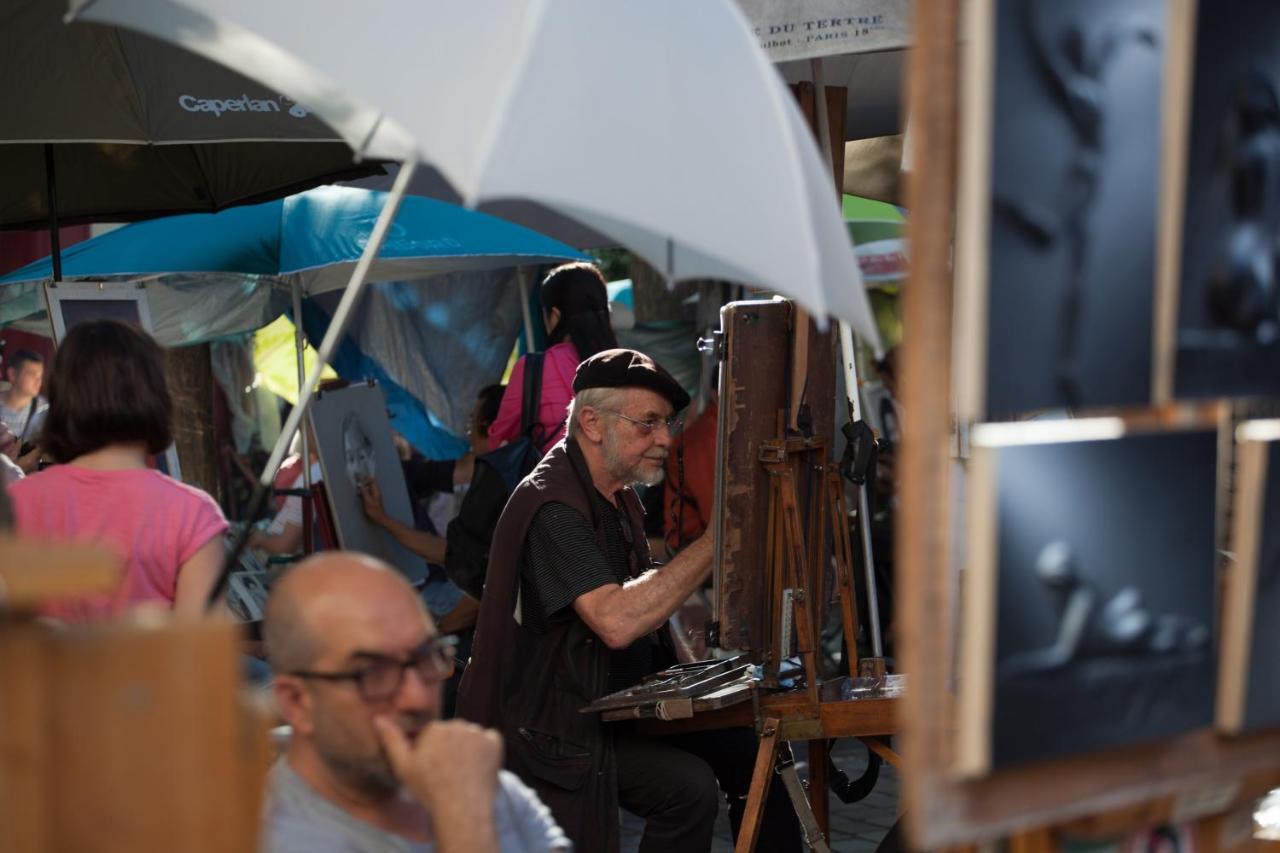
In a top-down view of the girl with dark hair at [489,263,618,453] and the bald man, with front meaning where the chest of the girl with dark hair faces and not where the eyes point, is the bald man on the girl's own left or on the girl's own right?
on the girl's own left

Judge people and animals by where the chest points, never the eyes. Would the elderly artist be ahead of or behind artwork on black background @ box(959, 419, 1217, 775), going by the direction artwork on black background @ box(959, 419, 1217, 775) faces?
behind

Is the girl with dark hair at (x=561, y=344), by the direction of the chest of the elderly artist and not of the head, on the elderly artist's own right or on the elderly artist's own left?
on the elderly artist's own left

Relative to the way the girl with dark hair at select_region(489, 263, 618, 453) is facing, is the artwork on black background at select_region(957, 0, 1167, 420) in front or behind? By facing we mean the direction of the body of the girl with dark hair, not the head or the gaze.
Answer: behind

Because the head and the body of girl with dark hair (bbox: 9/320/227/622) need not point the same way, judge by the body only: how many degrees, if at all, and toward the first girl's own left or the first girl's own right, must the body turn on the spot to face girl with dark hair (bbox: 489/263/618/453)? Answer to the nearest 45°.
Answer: approximately 45° to the first girl's own right

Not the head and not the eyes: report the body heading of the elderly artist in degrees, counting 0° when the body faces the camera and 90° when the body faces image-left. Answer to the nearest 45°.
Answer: approximately 270°

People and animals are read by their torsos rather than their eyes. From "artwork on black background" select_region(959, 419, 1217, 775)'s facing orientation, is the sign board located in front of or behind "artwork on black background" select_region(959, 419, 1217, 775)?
behind

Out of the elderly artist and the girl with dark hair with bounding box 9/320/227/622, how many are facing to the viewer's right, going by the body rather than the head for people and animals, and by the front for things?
1

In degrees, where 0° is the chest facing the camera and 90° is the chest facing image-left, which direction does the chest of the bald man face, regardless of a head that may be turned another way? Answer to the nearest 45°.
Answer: approximately 315°

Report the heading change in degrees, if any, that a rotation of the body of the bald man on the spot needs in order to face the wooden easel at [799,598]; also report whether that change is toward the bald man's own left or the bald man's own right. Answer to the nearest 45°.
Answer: approximately 90° to the bald man's own left
